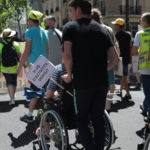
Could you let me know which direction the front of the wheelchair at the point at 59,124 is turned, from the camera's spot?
facing away from the viewer and to the left of the viewer

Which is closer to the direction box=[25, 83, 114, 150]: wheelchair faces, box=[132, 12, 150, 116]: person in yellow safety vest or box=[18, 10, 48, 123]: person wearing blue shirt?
the person wearing blue shirt

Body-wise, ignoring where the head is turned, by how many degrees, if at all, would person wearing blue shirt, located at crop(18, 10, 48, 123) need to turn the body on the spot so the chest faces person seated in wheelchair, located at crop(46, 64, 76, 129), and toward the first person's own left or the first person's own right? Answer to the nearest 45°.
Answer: approximately 135° to the first person's own left

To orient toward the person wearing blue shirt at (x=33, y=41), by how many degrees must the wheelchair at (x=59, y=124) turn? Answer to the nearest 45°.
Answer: approximately 45° to its right

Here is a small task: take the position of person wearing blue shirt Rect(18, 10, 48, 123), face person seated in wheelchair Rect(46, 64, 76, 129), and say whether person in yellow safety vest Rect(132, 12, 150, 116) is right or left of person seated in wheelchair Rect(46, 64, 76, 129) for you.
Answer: left

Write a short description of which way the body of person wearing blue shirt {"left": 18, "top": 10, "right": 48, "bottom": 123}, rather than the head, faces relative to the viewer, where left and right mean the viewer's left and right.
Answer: facing away from the viewer and to the left of the viewer
